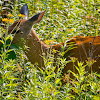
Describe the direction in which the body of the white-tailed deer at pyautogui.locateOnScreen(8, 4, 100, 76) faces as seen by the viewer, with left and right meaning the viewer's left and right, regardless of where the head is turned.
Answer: facing to the left of the viewer
